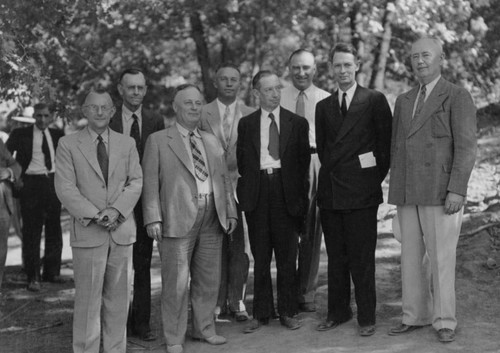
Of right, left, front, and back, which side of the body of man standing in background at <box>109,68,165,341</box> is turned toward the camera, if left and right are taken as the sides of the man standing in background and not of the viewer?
front

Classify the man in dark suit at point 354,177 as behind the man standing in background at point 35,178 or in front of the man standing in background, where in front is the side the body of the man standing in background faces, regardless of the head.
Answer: in front

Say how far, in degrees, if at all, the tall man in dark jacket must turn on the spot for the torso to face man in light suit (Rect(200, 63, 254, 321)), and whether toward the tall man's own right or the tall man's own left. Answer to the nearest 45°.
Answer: approximately 135° to the tall man's own right

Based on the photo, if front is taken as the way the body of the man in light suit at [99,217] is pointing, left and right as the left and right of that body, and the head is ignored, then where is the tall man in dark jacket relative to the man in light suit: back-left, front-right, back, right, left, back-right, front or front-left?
left

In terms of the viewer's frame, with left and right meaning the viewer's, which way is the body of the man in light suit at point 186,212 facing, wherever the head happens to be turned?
facing the viewer and to the right of the viewer

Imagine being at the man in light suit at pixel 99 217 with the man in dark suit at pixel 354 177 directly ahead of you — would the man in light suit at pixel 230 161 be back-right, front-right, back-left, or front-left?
front-left

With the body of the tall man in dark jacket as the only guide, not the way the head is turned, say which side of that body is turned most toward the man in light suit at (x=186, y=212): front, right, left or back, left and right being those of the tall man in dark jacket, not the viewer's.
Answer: right

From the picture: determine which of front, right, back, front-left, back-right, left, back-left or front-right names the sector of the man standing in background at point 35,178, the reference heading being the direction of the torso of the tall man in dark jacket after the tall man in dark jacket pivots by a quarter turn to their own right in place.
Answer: front-right

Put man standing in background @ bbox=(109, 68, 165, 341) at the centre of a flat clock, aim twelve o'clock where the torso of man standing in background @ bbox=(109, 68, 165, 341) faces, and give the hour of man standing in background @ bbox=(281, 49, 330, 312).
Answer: man standing in background @ bbox=(281, 49, 330, 312) is roughly at 9 o'clock from man standing in background @ bbox=(109, 68, 165, 341).

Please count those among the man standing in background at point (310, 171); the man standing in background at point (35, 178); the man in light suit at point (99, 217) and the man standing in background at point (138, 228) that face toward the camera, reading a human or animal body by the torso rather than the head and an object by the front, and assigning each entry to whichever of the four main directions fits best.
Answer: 4

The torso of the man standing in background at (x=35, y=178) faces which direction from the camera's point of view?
toward the camera

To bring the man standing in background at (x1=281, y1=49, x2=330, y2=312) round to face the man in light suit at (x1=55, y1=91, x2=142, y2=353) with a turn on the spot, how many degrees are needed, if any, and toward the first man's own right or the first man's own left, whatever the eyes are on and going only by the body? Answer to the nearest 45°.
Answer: approximately 45° to the first man's own right

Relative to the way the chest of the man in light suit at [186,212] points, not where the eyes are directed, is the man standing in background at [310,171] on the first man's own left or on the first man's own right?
on the first man's own left

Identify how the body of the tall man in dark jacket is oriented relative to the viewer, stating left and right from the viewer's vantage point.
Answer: facing the viewer

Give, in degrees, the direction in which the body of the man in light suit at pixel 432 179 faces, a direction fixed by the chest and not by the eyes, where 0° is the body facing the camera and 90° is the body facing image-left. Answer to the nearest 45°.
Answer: approximately 45°
